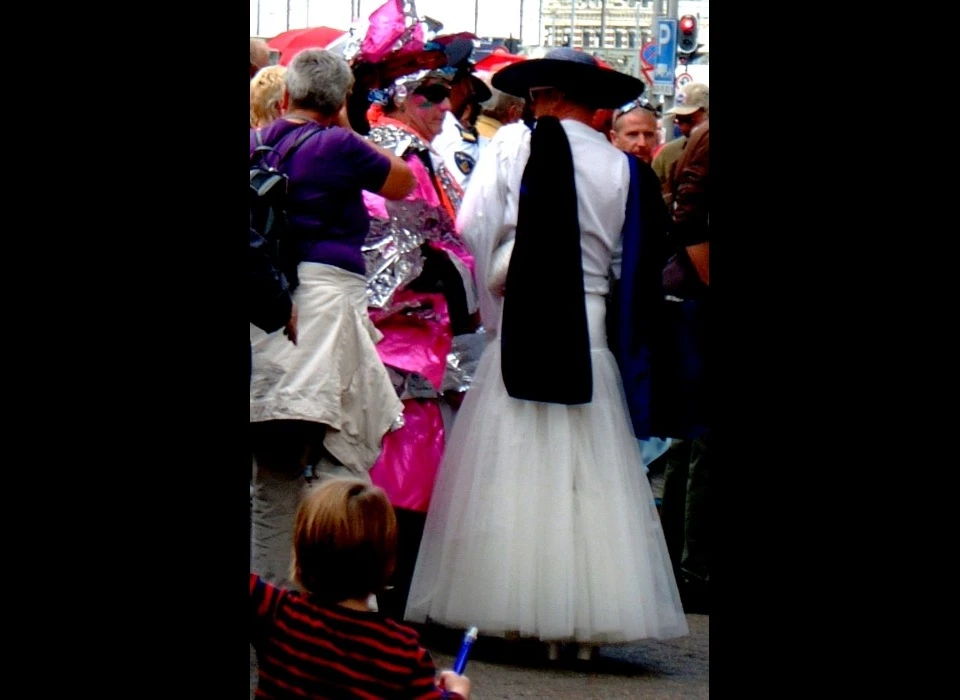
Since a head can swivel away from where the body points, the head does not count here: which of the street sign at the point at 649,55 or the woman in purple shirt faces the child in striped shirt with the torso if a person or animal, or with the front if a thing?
the street sign

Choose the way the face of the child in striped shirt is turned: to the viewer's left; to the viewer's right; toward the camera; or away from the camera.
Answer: away from the camera

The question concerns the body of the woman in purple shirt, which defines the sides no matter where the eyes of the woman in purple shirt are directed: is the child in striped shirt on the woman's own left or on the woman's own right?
on the woman's own right

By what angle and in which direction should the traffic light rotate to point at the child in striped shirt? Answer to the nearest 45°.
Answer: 0° — it already faces them

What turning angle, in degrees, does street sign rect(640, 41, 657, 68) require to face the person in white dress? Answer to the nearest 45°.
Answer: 0° — it already faces them

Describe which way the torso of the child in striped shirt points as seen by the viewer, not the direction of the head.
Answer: away from the camera

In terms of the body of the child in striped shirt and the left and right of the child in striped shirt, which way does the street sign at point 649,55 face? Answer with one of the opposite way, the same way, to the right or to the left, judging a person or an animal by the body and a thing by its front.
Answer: the opposite way

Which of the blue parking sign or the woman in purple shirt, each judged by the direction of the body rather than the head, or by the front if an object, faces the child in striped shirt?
the blue parking sign

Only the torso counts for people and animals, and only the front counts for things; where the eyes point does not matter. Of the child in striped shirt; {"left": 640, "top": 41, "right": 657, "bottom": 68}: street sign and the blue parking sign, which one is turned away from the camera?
the child in striped shirt

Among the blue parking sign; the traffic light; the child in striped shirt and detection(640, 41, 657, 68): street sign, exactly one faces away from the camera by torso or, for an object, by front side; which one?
the child in striped shirt

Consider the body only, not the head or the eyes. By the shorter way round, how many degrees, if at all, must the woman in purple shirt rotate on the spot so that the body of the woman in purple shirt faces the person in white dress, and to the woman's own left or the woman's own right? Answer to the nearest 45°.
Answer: approximately 45° to the woman's own right

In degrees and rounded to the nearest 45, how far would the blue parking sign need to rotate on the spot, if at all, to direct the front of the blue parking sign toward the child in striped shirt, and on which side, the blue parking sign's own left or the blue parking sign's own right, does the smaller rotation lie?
0° — it already faces them
